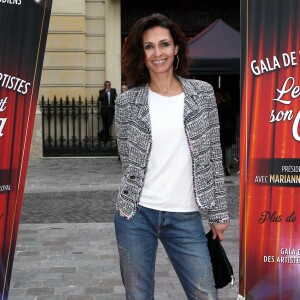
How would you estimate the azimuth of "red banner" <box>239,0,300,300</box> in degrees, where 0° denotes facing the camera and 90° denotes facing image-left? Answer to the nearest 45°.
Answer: approximately 0°

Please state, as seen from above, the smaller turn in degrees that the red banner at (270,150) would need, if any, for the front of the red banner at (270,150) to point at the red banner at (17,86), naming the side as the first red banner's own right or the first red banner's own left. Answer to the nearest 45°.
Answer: approximately 45° to the first red banner's own right

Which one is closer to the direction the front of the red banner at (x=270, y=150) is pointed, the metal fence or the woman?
the woman

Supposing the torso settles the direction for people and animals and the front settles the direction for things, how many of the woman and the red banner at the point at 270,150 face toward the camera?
2

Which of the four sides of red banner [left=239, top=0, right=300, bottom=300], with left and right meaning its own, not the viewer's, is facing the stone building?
back

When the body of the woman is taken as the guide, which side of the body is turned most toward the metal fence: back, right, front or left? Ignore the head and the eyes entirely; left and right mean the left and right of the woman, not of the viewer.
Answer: back

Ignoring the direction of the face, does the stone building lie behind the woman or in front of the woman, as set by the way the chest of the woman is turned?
behind

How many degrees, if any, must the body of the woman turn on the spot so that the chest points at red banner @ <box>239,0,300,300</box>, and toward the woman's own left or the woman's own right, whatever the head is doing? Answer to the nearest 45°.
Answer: approximately 135° to the woman's own left

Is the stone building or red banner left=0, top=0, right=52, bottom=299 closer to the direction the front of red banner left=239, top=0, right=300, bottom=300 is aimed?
the red banner
